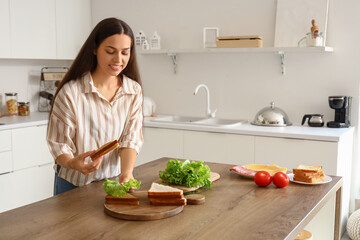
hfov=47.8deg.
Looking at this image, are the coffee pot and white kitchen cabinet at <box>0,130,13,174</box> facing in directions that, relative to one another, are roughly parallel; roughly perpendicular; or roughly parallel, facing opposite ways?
roughly parallel

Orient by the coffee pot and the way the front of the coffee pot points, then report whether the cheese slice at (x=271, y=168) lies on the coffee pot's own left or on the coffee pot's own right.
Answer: on the coffee pot's own right

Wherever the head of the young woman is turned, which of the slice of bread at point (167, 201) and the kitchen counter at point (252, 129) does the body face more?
the slice of bread

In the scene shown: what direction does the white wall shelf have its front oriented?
toward the camera

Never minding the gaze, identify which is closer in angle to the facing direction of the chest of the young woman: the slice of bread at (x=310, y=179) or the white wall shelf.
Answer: the slice of bread

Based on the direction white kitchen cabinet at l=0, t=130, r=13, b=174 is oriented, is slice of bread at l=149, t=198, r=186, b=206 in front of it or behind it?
in front

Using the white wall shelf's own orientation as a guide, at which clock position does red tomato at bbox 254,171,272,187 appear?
The red tomato is roughly at 12 o'clock from the white wall shelf.

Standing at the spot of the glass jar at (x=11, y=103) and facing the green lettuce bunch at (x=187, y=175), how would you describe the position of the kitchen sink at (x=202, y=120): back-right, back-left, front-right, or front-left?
front-left

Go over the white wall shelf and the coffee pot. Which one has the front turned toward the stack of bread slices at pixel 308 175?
the white wall shelf

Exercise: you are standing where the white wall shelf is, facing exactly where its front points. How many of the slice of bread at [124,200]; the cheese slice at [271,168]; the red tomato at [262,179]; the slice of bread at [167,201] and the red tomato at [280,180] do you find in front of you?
5

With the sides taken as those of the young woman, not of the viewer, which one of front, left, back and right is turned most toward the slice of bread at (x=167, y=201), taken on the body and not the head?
front

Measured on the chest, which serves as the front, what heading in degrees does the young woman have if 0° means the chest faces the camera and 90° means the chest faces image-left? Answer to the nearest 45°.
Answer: approximately 315°

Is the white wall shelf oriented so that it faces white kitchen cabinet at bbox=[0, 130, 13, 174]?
no

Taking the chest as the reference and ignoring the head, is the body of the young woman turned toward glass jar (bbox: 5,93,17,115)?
no

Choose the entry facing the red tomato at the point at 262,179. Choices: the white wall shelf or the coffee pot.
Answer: the white wall shelf

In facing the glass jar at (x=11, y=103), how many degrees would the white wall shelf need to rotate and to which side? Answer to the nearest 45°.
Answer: approximately 90° to its right
